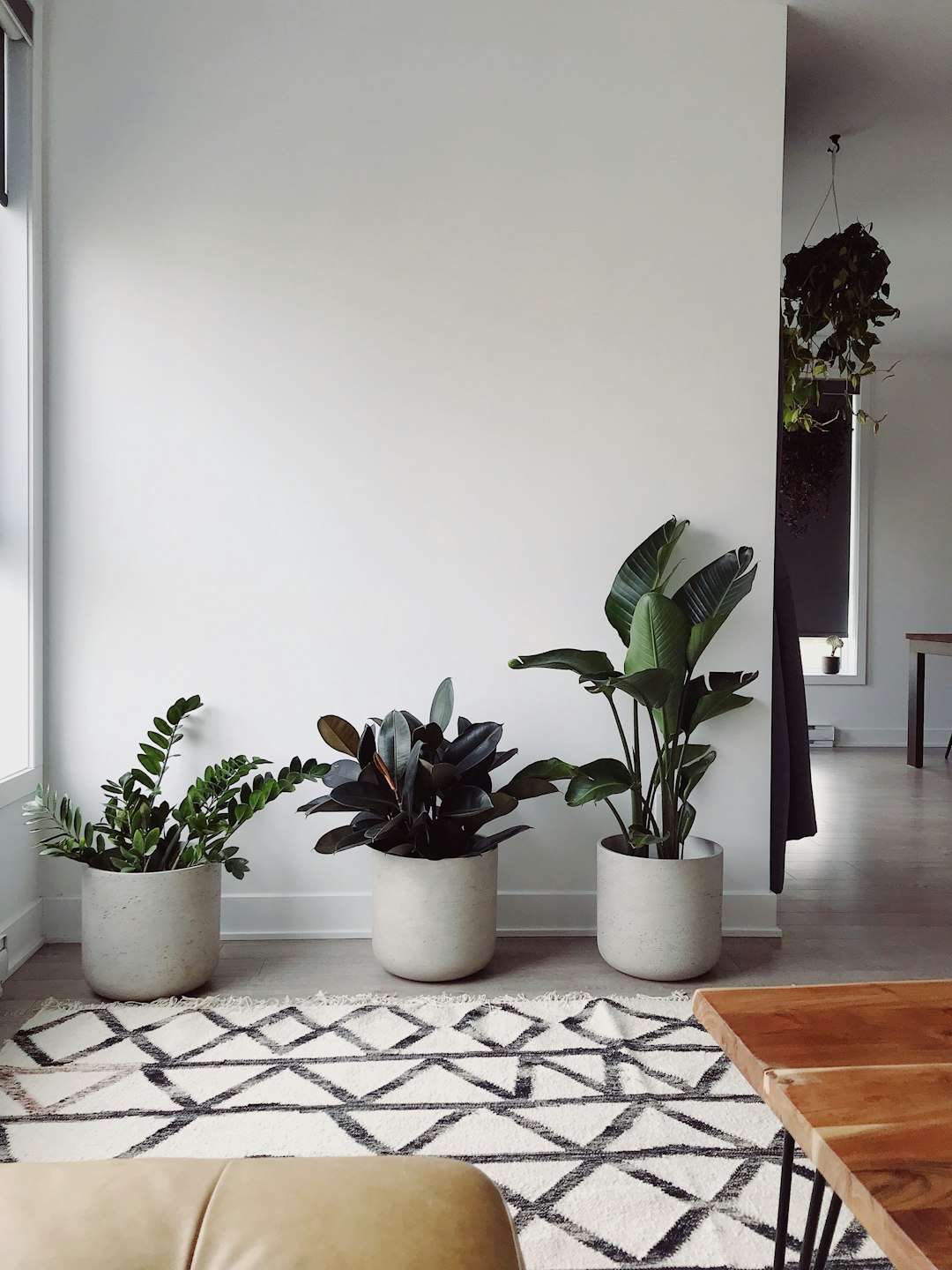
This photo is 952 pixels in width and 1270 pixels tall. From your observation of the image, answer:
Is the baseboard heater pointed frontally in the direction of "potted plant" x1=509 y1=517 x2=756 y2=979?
yes

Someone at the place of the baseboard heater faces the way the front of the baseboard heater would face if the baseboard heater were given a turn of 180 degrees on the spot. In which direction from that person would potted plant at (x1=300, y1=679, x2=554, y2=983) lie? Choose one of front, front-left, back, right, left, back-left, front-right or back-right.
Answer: back

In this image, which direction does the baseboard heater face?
toward the camera

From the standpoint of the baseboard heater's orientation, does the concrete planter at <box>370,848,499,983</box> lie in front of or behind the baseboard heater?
in front

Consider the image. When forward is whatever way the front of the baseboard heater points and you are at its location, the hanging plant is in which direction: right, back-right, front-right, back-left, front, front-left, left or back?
front

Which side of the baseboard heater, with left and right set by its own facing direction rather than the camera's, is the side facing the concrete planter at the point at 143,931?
front

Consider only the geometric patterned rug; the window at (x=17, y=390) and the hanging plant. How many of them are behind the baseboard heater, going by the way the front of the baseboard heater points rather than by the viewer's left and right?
0

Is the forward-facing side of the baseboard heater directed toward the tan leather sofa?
yes

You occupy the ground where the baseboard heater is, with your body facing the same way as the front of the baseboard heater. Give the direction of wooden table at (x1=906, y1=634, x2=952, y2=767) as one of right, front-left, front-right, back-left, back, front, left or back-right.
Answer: front-left

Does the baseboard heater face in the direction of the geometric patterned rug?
yes

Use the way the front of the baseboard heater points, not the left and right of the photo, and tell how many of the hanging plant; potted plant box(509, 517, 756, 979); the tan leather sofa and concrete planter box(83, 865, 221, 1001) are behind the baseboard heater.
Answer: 0
